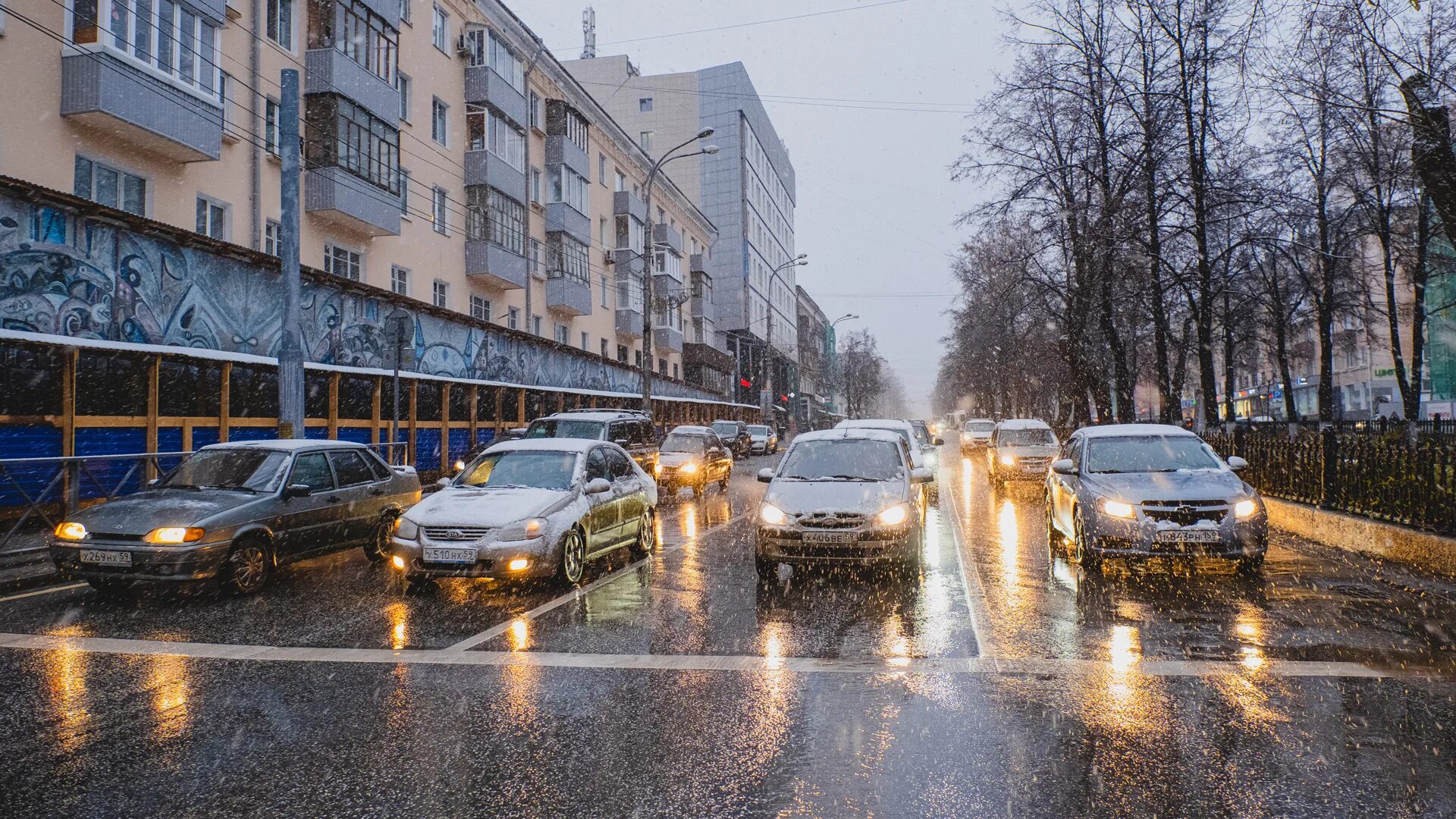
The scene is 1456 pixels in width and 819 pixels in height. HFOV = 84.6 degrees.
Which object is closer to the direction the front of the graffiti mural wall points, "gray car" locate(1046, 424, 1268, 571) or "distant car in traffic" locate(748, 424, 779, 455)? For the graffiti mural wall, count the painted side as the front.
the gray car

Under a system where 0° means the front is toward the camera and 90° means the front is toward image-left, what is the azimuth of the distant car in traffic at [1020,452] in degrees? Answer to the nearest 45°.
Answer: approximately 0°

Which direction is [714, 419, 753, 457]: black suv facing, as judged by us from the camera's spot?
facing the viewer and to the left of the viewer

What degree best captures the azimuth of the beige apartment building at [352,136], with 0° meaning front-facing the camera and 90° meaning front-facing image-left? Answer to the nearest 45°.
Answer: approximately 315°

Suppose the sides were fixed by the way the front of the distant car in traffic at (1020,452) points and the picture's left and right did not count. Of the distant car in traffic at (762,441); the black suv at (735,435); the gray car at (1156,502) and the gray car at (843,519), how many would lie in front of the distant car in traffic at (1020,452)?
2

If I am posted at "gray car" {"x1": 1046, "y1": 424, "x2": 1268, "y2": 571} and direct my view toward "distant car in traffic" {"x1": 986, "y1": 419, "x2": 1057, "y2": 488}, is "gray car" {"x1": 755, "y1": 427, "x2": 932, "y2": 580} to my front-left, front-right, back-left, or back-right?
back-left

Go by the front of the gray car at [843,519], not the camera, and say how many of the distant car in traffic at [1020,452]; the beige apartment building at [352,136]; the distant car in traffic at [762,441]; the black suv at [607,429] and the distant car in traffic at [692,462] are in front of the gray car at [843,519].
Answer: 0

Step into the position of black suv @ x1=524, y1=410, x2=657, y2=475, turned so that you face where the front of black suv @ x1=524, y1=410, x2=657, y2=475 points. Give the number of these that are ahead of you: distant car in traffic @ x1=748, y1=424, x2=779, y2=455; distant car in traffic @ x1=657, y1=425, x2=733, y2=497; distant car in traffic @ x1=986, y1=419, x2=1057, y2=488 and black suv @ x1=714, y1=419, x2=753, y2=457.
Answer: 0

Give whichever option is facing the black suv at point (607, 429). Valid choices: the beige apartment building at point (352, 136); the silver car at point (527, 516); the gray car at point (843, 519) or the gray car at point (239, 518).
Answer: the beige apartment building

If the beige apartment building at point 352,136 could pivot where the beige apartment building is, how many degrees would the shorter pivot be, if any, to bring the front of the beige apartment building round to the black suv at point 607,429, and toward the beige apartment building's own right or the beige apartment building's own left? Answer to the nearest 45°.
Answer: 0° — it already faces it

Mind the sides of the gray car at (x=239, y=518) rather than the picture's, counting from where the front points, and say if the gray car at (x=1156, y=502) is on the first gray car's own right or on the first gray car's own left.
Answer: on the first gray car's own left

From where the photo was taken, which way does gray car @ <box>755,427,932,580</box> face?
toward the camera

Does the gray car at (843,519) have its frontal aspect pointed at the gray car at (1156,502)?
no

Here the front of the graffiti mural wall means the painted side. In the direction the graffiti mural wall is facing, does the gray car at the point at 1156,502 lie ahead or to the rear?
ahead

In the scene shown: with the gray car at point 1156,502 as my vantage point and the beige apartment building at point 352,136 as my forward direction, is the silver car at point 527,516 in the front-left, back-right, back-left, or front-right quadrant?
front-left

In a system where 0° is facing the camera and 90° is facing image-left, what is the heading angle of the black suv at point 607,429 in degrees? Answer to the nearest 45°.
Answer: approximately 45°

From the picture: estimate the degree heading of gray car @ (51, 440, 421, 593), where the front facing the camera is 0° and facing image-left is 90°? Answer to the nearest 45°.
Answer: approximately 45°
